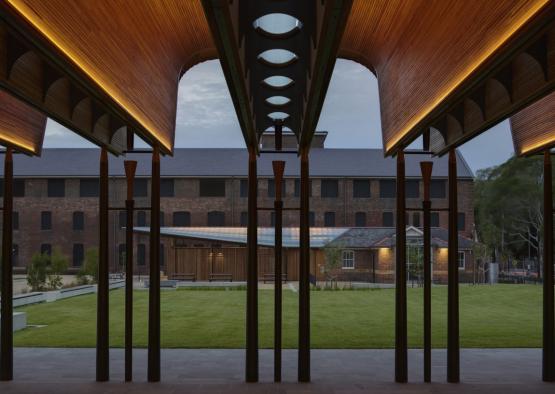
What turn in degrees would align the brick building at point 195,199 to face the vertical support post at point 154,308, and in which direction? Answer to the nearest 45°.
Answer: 0° — it already faces it

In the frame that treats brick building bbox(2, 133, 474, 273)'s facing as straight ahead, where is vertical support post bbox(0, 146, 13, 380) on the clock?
The vertical support post is roughly at 12 o'clock from the brick building.

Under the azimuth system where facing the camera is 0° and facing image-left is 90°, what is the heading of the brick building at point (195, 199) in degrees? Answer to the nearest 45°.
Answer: approximately 0°

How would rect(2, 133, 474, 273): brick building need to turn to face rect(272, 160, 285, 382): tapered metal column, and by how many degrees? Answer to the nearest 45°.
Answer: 0° — it already faces it

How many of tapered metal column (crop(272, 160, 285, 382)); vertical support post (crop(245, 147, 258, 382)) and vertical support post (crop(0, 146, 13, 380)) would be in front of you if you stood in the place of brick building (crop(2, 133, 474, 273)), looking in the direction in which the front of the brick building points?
3
